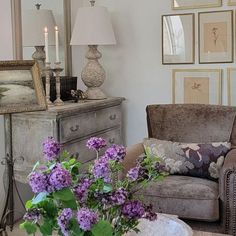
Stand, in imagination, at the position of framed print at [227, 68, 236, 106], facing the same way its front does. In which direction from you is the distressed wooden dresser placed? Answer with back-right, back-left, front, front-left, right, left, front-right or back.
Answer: front-right

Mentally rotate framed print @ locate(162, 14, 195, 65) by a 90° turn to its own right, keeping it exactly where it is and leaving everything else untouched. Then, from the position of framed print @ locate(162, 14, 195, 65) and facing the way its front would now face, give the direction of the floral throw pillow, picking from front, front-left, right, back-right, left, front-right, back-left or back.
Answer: left

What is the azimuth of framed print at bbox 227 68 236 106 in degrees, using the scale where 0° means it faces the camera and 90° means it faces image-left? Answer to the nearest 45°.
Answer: approximately 0°

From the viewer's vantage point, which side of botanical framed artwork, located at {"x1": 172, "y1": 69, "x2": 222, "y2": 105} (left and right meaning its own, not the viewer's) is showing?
front

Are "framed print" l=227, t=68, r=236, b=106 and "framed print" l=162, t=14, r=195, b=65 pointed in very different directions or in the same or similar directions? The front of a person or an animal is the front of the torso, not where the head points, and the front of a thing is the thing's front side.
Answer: same or similar directions

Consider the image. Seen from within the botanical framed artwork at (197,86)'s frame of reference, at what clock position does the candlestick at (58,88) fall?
The candlestick is roughly at 2 o'clock from the botanical framed artwork.

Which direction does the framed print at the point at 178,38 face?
toward the camera

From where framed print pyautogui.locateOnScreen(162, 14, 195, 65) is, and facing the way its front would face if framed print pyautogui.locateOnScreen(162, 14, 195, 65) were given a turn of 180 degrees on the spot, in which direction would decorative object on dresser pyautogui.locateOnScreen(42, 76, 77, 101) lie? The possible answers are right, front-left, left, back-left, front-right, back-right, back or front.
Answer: left

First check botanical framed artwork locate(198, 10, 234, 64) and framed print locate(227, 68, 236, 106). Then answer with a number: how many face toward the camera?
2

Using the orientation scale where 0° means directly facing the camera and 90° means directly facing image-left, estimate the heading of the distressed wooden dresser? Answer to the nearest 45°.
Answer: approximately 315°

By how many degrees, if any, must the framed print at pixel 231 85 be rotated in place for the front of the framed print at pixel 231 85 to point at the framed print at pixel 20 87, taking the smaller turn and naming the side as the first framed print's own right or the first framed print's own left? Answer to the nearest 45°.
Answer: approximately 45° to the first framed print's own right

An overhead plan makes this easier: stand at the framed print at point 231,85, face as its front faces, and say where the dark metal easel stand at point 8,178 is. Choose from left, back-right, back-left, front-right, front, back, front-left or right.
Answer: front-right

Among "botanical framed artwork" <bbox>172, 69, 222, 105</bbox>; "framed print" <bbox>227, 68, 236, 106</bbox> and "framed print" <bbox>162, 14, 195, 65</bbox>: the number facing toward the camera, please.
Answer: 3

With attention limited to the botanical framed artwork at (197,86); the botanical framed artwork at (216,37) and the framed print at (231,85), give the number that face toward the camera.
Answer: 3
